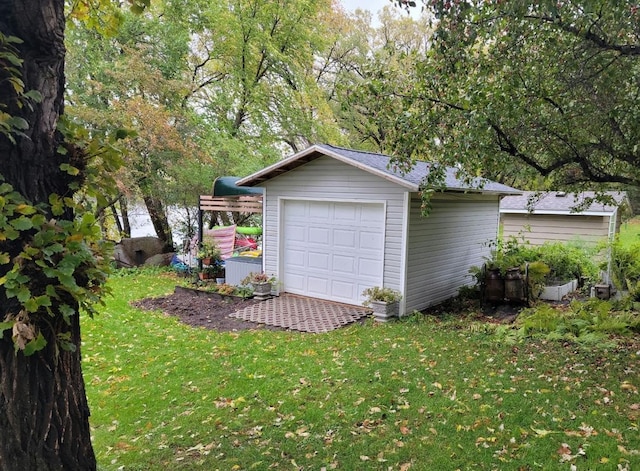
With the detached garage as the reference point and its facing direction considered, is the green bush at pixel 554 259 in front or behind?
behind

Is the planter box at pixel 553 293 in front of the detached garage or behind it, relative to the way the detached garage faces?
behind

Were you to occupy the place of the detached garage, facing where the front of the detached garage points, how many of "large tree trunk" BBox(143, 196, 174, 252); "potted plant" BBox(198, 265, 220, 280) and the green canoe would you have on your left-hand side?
0

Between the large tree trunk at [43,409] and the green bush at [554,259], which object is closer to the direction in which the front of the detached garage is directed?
the large tree trunk

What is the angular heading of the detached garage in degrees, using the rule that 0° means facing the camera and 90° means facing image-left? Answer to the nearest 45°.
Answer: approximately 45°

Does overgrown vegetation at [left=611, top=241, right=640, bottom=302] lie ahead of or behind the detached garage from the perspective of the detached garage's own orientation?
behind

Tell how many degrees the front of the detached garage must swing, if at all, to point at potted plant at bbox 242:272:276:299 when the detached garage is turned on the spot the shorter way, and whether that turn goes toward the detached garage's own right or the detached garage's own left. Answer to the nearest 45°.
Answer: approximately 45° to the detached garage's own right

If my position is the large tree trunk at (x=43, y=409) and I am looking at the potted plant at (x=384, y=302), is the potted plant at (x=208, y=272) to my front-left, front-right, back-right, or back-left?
front-left

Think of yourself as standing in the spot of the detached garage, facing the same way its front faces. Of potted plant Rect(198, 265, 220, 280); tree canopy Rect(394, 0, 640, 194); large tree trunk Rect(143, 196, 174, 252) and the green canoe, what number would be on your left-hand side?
1

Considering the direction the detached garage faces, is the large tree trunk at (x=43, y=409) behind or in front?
in front

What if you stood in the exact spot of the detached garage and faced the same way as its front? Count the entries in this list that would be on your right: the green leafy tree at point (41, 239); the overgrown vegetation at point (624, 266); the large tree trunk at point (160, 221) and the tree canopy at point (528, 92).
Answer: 1

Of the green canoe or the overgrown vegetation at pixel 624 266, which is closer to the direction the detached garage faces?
the green canoe

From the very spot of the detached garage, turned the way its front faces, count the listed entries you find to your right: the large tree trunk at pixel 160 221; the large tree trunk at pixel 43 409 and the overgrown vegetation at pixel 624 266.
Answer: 1

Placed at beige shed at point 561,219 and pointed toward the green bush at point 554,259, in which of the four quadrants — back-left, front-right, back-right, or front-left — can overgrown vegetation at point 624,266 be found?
front-left
